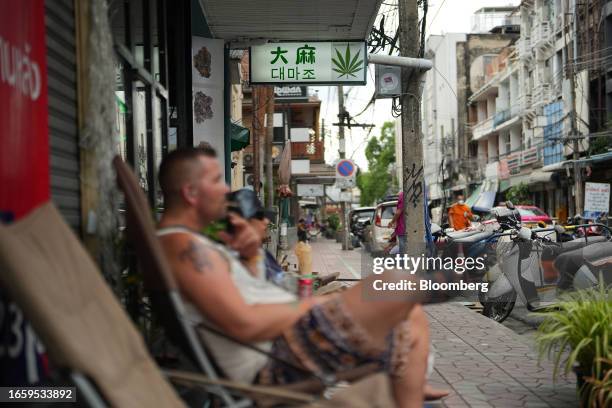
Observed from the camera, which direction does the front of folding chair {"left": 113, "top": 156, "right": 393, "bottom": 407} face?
facing to the right of the viewer

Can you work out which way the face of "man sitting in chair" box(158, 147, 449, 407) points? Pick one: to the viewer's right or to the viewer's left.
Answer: to the viewer's right

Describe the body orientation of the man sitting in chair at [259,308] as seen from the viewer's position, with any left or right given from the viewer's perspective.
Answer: facing to the right of the viewer

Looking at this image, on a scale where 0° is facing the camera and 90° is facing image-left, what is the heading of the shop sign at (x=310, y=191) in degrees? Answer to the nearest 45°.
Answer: approximately 0°

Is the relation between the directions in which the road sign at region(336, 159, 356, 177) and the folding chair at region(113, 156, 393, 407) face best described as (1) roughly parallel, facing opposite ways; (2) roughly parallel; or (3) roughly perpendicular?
roughly perpendicular

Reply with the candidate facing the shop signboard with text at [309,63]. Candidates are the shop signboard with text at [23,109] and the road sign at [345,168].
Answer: the road sign

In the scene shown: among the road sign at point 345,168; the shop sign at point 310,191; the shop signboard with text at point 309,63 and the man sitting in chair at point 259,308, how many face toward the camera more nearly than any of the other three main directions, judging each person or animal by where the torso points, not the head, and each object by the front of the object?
3

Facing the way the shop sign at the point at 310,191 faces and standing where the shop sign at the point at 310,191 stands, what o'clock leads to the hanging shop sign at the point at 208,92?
The hanging shop sign is roughly at 12 o'clock from the shop sign.
